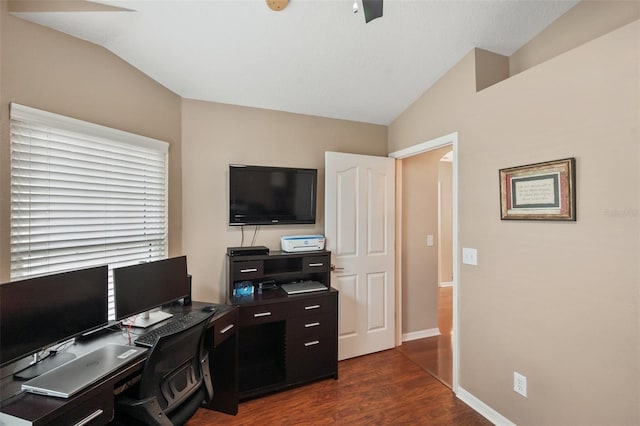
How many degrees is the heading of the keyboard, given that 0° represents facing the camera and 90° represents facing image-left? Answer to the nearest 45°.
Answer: approximately 315°

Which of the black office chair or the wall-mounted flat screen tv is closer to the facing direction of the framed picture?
the black office chair

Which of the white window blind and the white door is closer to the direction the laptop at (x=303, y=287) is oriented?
the white window blind

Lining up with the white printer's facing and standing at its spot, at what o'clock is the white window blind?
The white window blind is roughly at 2 o'clock from the white printer.

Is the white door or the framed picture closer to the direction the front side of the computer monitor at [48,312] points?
the framed picture

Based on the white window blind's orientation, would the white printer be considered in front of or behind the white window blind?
in front

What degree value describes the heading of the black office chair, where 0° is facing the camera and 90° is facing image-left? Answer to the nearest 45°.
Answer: approximately 135°

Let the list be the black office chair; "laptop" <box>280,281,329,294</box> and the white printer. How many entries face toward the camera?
2

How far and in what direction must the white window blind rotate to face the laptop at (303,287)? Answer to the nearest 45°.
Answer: approximately 45° to its left

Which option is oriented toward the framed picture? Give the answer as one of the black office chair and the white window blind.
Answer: the white window blind

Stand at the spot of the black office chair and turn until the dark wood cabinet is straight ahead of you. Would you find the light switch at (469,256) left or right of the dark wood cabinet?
right

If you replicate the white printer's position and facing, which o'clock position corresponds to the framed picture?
The framed picture is roughly at 10 o'clock from the white printer.

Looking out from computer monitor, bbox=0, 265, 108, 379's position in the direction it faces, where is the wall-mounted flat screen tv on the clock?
The wall-mounted flat screen tv is roughly at 10 o'clock from the computer monitor.
